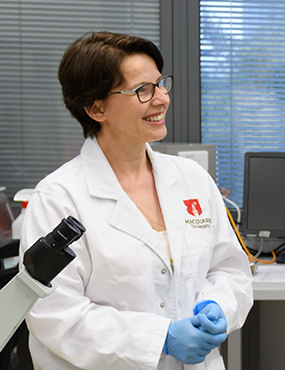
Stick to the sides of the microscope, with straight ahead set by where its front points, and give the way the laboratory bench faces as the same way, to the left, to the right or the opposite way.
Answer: to the right

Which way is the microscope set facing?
to the viewer's right

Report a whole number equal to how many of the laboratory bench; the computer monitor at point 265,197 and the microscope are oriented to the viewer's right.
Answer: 1

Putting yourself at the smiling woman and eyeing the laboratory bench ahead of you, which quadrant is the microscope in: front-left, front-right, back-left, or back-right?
back-right

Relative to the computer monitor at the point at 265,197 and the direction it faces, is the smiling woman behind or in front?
in front

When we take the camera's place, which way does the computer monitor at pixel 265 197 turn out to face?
facing the viewer

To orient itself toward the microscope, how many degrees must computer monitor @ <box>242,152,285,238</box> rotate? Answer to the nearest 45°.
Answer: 0° — it already faces it

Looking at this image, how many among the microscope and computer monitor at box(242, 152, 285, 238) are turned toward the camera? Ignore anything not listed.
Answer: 1

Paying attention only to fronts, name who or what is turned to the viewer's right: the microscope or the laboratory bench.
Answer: the microscope

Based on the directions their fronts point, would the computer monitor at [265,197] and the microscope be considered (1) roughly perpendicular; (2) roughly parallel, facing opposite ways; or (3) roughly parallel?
roughly perpendicular

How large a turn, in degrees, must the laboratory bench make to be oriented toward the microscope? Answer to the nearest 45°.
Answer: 0° — it already faces it

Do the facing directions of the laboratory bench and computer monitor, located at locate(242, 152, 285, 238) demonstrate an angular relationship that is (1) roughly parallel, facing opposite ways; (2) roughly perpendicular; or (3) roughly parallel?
roughly parallel

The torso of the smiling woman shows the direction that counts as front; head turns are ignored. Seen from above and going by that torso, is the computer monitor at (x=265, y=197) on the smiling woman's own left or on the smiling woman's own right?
on the smiling woman's own left

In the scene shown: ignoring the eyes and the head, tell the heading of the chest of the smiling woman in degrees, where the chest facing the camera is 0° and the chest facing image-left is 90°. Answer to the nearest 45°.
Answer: approximately 315°
